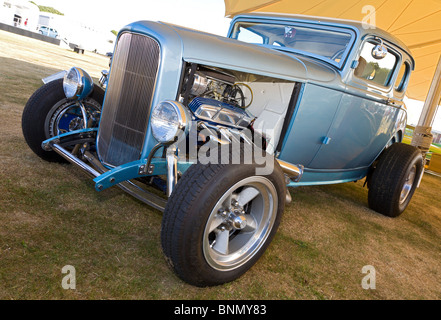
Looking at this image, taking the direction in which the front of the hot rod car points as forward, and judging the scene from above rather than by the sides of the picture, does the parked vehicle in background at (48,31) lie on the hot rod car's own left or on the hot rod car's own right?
on the hot rod car's own right

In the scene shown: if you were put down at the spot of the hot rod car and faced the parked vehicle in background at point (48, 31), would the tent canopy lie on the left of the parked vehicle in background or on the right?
right

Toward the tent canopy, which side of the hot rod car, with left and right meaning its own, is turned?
back

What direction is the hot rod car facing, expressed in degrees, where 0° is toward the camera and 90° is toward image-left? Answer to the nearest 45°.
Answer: approximately 45°
